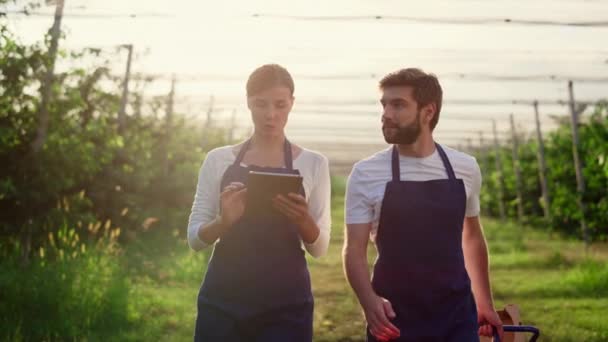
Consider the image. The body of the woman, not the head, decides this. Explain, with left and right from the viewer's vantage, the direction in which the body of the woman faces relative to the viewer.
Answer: facing the viewer

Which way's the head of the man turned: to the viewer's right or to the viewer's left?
to the viewer's left

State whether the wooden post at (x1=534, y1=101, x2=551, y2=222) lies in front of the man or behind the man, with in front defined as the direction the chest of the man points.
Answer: behind

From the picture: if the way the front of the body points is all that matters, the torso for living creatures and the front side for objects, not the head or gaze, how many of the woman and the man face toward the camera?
2

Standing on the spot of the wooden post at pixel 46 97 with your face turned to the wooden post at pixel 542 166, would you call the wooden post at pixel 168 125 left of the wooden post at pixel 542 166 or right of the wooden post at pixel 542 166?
left

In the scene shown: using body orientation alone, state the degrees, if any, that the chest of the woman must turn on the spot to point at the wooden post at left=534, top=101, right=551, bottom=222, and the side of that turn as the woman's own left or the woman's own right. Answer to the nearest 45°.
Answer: approximately 135° to the woman's own left

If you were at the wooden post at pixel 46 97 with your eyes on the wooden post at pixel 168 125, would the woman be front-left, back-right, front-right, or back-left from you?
back-right

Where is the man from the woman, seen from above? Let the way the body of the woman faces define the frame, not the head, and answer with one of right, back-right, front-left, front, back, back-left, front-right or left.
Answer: left

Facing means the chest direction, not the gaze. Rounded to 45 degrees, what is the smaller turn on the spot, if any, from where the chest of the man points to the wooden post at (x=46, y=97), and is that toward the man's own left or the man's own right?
approximately 135° to the man's own right

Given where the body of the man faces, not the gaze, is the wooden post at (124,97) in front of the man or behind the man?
behind
